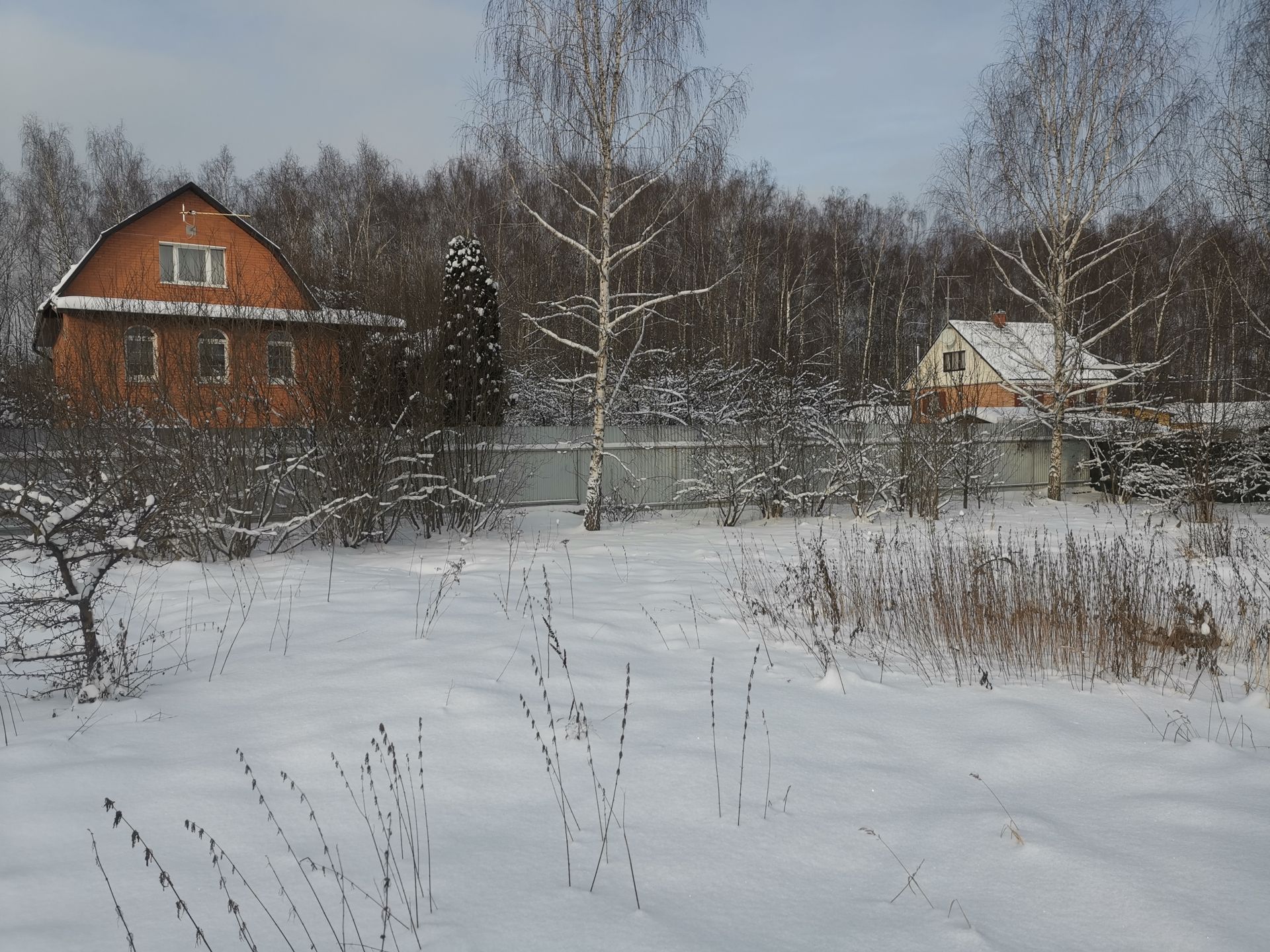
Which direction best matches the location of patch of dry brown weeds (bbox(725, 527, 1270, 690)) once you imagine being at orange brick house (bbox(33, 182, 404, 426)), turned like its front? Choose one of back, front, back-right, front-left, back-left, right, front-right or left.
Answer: front-left

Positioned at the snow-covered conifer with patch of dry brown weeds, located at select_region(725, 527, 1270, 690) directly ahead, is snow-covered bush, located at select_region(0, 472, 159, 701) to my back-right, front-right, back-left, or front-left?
front-right

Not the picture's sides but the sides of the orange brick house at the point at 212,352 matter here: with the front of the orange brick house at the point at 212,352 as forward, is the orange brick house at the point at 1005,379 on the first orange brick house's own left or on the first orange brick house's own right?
on the first orange brick house's own left

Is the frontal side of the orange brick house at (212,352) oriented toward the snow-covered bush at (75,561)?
yes

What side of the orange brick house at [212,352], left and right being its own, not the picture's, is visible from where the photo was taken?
front

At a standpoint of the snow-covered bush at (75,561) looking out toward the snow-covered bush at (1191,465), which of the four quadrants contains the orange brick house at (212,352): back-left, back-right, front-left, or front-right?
front-left

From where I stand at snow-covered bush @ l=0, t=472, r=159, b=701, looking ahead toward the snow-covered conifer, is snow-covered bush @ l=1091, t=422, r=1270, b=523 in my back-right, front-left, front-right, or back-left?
front-right
